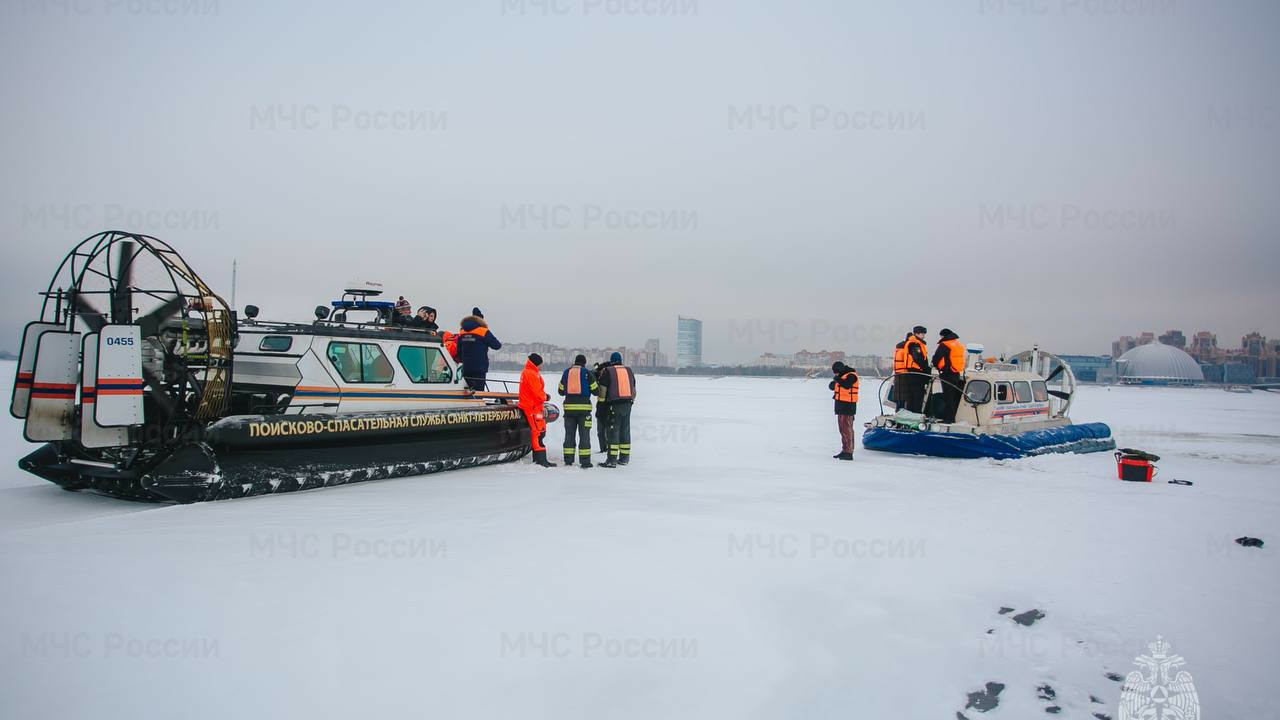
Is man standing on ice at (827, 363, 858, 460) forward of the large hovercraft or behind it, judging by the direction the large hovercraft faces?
forward

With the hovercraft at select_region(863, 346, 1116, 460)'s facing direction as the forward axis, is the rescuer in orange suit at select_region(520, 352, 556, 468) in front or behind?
in front

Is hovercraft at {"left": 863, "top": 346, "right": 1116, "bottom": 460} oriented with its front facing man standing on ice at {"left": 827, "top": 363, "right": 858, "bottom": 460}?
yes

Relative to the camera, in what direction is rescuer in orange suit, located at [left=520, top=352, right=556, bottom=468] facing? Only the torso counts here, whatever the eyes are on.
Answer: to the viewer's right

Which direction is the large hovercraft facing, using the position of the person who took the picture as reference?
facing away from the viewer and to the right of the viewer

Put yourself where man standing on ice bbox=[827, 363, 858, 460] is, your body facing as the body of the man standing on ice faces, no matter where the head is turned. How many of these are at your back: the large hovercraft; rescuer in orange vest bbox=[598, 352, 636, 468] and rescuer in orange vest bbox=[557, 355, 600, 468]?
0

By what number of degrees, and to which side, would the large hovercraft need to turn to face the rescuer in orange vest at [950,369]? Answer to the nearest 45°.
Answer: approximately 45° to its right

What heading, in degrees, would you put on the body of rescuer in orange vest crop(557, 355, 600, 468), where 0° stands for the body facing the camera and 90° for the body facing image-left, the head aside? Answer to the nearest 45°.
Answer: approximately 180°

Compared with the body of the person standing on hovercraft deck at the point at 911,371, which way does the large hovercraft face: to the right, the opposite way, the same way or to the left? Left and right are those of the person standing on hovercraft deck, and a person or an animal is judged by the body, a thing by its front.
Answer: to the left
